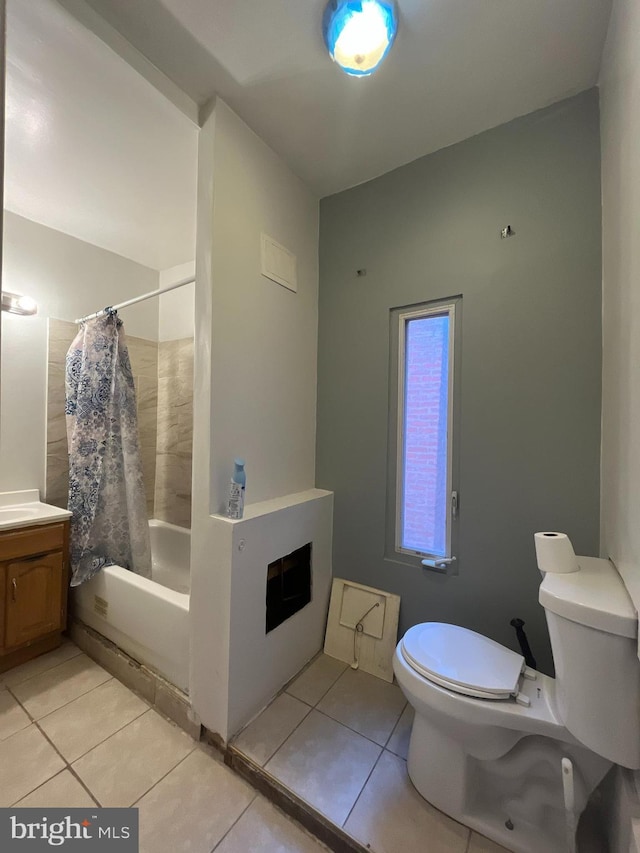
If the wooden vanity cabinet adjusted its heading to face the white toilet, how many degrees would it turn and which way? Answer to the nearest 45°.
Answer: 0° — it already faces it

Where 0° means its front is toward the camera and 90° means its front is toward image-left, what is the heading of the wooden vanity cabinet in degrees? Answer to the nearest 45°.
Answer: approximately 315°
